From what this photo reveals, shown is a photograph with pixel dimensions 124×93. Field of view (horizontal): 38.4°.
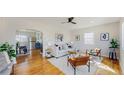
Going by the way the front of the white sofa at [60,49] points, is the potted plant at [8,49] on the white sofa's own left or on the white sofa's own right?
on the white sofa's own right

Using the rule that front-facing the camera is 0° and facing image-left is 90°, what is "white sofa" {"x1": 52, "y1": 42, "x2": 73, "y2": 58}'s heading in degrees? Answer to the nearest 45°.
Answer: approximately 315°

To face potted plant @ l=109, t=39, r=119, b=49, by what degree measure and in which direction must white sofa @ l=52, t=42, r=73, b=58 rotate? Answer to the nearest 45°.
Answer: approximately 45° to its left
